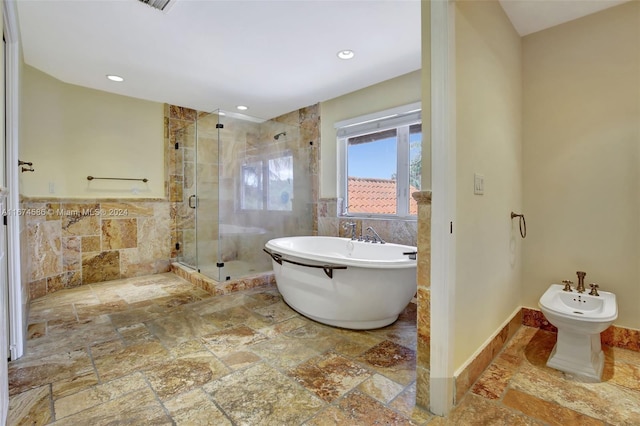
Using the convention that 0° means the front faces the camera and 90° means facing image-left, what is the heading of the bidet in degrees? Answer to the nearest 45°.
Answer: approximately 0°

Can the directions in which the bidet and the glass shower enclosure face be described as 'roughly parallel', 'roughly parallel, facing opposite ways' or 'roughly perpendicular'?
roughly parallel

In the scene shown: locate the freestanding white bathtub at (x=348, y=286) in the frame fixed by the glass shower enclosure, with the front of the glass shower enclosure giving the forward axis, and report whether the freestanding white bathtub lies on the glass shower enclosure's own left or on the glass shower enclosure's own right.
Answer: on the glass shower enclosure's own left

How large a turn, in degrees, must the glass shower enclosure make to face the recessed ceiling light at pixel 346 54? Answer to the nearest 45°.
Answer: approximately 90° to its left

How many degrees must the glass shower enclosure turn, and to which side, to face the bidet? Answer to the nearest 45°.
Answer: approximately 90° to its left

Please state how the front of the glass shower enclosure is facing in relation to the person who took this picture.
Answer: facing the viewer and to the left of the viewer

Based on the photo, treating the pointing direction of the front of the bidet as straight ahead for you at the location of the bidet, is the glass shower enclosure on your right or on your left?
on your right

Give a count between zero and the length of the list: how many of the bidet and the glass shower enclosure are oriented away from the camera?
0

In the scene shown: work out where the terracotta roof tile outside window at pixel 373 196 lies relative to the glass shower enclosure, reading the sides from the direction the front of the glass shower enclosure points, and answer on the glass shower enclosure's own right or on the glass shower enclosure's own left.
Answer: on the glass shower enclosure's own left

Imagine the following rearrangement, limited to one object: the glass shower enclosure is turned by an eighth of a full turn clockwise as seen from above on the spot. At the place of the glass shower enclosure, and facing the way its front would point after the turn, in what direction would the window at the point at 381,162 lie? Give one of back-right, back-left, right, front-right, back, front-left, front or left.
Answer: back-left
